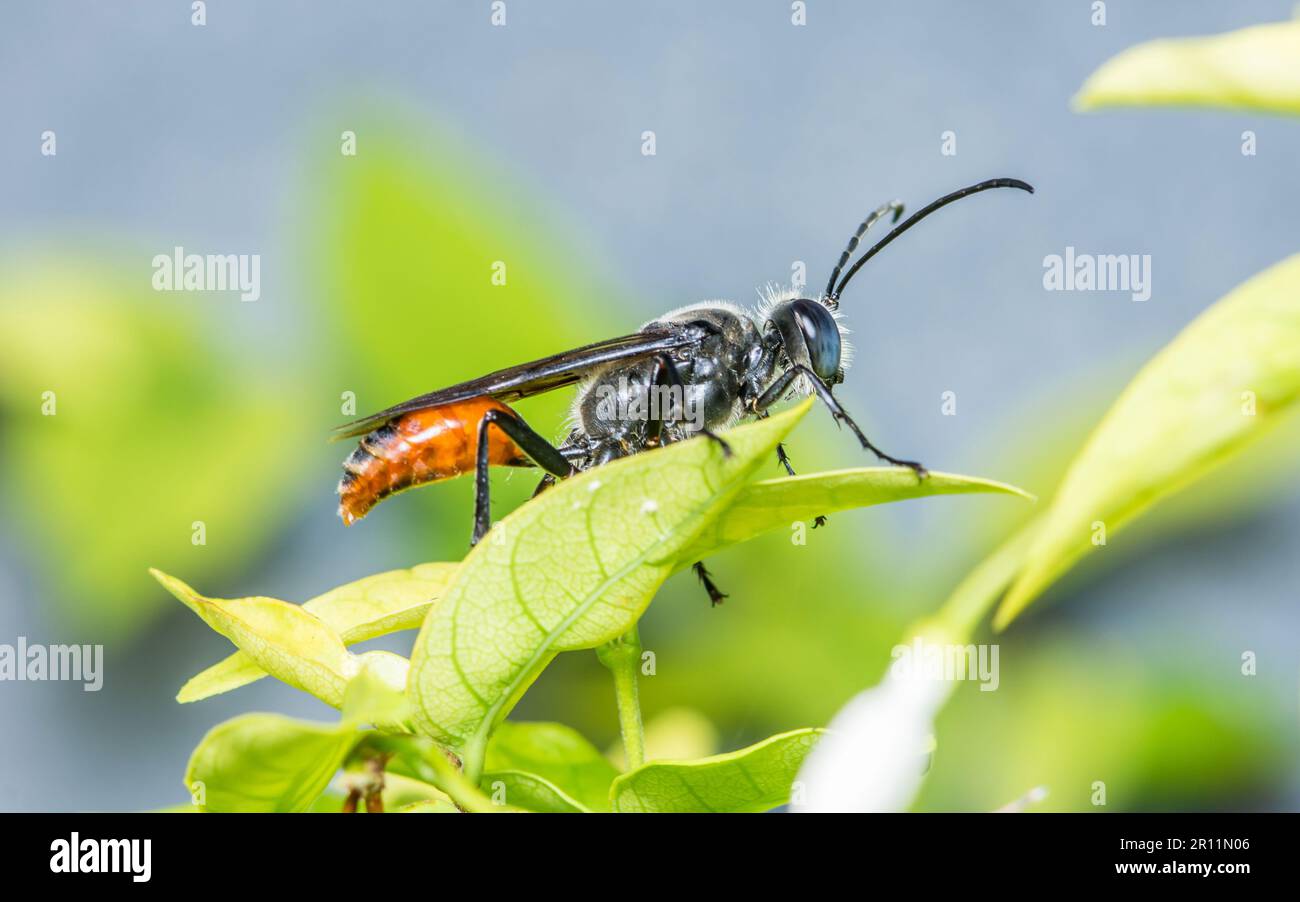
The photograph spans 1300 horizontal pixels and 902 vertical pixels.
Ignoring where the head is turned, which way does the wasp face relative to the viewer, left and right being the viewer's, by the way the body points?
facing to the right of the viewer

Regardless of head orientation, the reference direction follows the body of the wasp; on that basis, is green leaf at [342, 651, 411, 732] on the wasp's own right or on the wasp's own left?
on the wasp's own right
